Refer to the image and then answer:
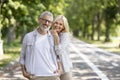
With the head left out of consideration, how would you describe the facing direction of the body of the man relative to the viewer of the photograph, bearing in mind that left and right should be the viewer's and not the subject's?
facing the viewer and to the right of the viewer
